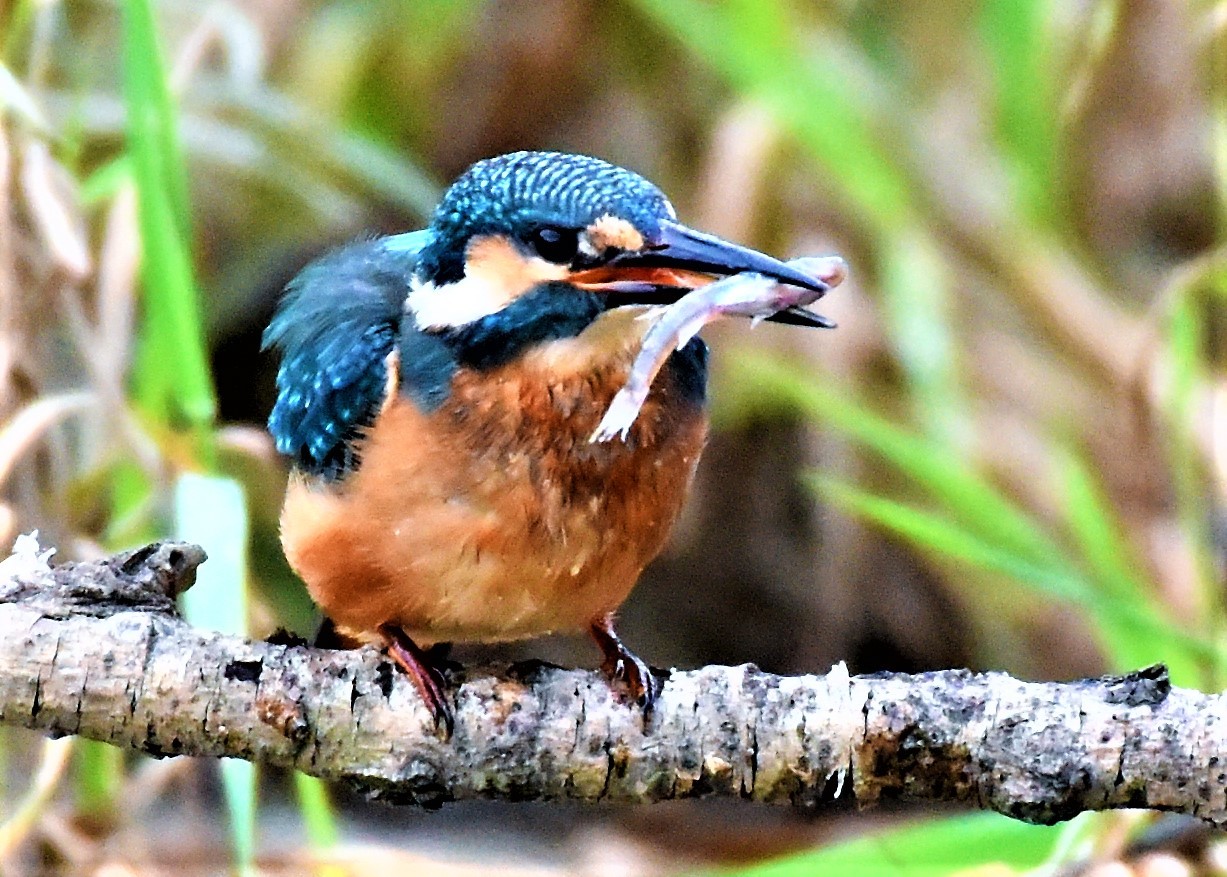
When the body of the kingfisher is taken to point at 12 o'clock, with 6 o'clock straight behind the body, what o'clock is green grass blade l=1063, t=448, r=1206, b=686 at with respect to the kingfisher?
The green grass blade is roughly at 9 o'clock from the kingfisher.

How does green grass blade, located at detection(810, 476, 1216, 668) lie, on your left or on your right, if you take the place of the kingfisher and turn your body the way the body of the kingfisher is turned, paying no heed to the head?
on your left

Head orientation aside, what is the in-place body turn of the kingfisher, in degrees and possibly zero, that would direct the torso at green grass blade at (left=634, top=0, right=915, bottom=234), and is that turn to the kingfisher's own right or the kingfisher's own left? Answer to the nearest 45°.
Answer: approximately 135° to the kingfisher's own left

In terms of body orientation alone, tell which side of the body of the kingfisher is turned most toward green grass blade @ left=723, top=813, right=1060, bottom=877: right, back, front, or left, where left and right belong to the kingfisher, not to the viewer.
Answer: left

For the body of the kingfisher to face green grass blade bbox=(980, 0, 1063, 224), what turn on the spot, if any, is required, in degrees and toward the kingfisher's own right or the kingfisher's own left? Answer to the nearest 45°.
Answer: approximately 90° to the kingfisher's own left

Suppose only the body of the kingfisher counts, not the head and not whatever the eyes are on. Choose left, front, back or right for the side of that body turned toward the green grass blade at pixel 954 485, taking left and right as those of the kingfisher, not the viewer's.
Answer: left

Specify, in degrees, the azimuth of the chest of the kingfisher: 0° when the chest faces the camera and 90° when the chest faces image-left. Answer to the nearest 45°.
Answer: approximately 315°

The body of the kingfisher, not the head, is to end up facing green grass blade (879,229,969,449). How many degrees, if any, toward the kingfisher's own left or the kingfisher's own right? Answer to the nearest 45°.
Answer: approximately 90° to the kingfisher's own left
